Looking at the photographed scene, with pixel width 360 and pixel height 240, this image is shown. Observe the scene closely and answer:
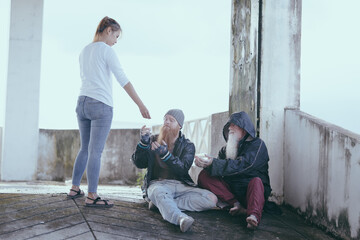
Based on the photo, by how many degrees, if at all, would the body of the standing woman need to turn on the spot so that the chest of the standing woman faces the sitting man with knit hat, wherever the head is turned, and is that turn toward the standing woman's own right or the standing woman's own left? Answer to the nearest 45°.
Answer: approximately 45° to the standing woman's own right

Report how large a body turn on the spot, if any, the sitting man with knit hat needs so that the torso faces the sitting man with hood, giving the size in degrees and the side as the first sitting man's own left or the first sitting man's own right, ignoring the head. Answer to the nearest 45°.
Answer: approximately 135° to the first sitting man's own left

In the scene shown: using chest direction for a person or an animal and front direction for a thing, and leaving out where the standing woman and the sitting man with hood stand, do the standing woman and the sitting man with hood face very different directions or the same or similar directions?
very different directions

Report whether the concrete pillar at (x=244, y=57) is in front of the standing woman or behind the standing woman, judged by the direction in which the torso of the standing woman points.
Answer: in front

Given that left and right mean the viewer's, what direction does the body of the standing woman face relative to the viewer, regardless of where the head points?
facing away from the viewer and to the right of the viewer

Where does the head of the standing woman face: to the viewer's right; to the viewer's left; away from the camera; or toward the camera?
to the viewer's right

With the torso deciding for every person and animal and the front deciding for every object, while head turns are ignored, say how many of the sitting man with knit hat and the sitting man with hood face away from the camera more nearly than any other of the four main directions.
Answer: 0

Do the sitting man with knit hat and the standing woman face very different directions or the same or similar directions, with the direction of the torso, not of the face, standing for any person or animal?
very different directions

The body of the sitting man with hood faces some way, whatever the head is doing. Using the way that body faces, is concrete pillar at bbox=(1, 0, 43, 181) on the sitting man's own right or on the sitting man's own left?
on the sitting man's own right

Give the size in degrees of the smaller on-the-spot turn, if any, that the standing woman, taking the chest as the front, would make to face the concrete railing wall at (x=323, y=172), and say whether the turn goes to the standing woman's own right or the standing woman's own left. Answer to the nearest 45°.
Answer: approximately 45° to the standing woman's own right

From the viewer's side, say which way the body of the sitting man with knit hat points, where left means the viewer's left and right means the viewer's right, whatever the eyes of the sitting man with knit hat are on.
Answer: facing the viewer and to the left of the viewer

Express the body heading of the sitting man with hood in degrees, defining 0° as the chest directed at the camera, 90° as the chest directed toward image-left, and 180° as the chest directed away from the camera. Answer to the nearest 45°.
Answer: approximately 45°

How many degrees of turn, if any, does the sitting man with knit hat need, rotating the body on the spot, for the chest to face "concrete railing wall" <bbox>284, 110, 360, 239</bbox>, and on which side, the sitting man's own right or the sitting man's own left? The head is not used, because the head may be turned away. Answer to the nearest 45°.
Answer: approximately 135° to the sitting man's own left

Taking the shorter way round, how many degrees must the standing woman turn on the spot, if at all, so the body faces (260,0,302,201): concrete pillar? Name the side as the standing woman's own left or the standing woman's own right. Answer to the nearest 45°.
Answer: approximately 45° to the standing woman's own right
